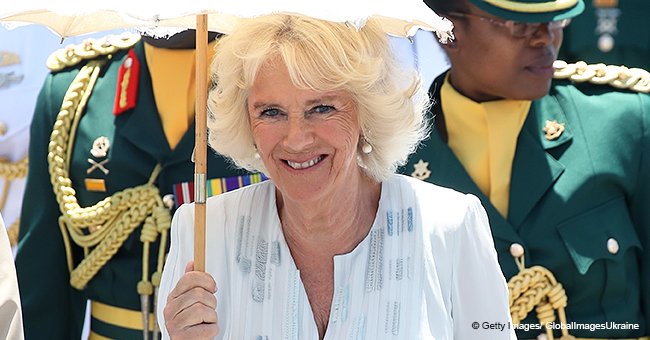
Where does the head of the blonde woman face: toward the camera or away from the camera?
toward the camera

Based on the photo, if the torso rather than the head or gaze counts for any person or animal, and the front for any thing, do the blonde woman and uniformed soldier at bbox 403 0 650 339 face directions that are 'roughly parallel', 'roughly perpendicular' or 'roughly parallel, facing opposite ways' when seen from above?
roughly parallel

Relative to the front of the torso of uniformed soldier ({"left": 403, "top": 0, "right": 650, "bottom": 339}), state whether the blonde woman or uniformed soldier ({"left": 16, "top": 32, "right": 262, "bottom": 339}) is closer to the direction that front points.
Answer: the blonde woman

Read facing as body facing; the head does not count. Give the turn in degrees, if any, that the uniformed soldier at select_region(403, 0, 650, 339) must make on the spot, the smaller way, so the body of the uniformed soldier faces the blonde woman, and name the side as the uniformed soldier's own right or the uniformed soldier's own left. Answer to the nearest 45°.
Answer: approximately 45° to the uniformed soldier's own right

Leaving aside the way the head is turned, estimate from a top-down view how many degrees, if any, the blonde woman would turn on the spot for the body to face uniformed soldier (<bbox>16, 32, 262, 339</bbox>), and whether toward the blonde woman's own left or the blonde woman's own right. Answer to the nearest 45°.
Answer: approximately 135° to the blonde woman's own right

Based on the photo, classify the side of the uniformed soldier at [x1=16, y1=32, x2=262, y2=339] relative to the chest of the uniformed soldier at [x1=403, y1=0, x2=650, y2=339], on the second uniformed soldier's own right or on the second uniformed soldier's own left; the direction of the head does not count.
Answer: on the second uniformed soldier's own right

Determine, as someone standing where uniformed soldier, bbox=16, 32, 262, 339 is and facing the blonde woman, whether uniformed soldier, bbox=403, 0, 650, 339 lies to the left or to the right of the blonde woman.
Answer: left

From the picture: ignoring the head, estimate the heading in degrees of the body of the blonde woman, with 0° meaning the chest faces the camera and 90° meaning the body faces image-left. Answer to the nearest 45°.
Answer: approximately 0°

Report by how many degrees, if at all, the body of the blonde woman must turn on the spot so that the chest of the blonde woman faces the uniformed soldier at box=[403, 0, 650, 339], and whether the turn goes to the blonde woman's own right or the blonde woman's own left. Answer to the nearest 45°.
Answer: approximately 135° to the blonde woman's own left

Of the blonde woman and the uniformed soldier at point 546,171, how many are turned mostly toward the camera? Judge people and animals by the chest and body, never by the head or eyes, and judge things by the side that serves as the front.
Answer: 2

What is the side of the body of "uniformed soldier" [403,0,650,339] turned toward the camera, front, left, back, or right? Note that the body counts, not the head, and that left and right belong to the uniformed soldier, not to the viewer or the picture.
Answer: front
